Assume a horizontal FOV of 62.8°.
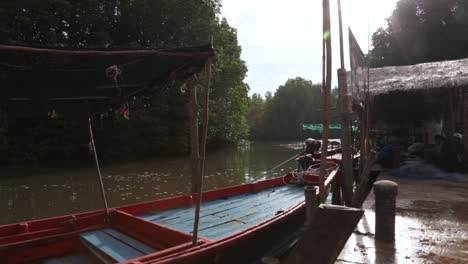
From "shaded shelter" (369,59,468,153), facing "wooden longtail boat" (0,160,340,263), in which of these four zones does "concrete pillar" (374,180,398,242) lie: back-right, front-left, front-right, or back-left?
front-left

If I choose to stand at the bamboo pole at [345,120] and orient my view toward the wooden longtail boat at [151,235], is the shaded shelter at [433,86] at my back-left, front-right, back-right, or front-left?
back-right

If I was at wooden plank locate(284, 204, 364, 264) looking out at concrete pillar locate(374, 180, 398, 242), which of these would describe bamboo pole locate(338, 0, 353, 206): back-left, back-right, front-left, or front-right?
front-left

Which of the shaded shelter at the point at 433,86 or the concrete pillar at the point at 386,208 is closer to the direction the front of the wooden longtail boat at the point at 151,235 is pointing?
the shaded shelter

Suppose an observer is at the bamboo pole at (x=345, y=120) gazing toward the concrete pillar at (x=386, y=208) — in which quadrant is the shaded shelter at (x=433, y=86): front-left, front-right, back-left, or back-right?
back-left

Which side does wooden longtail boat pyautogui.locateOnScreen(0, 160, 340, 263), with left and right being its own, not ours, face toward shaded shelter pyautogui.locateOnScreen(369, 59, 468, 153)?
front

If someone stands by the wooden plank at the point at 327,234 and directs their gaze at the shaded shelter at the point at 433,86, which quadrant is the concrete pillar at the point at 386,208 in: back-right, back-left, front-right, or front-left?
front-right

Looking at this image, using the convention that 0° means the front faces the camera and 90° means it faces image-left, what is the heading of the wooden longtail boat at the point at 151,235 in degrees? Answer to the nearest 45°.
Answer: approximately 225°

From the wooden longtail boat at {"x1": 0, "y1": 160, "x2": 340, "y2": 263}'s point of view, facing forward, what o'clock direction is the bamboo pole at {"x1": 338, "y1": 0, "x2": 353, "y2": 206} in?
The bamboo pole is roughly at 1 o'clock from the wooden longtail boat.

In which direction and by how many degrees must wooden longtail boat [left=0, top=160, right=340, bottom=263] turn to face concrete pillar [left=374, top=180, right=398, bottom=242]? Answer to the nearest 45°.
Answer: approximately 45° to its right
